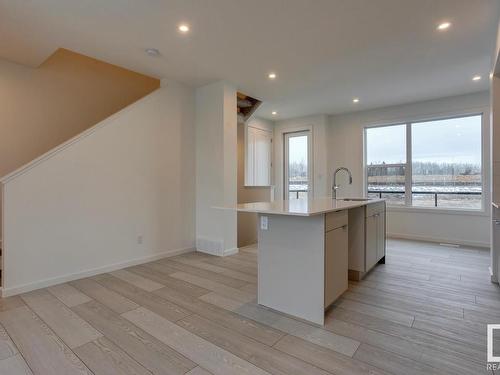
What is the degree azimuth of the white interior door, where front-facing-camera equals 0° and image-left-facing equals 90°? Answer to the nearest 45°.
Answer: approximately 315°

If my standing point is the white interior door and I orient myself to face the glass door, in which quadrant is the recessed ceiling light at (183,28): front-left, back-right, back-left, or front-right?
back-right

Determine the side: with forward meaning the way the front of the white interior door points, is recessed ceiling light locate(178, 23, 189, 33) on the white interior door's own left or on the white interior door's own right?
on the white interior door's own right

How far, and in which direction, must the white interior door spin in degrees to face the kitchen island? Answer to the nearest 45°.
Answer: approximately 45° to its right

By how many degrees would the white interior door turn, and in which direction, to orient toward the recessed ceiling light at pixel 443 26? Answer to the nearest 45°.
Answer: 0° — it already faces it

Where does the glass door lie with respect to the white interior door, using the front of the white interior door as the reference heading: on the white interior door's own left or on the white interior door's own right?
on the white interior door's own left

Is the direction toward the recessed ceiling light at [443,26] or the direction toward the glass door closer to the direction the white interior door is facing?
the recessed ceiling light
